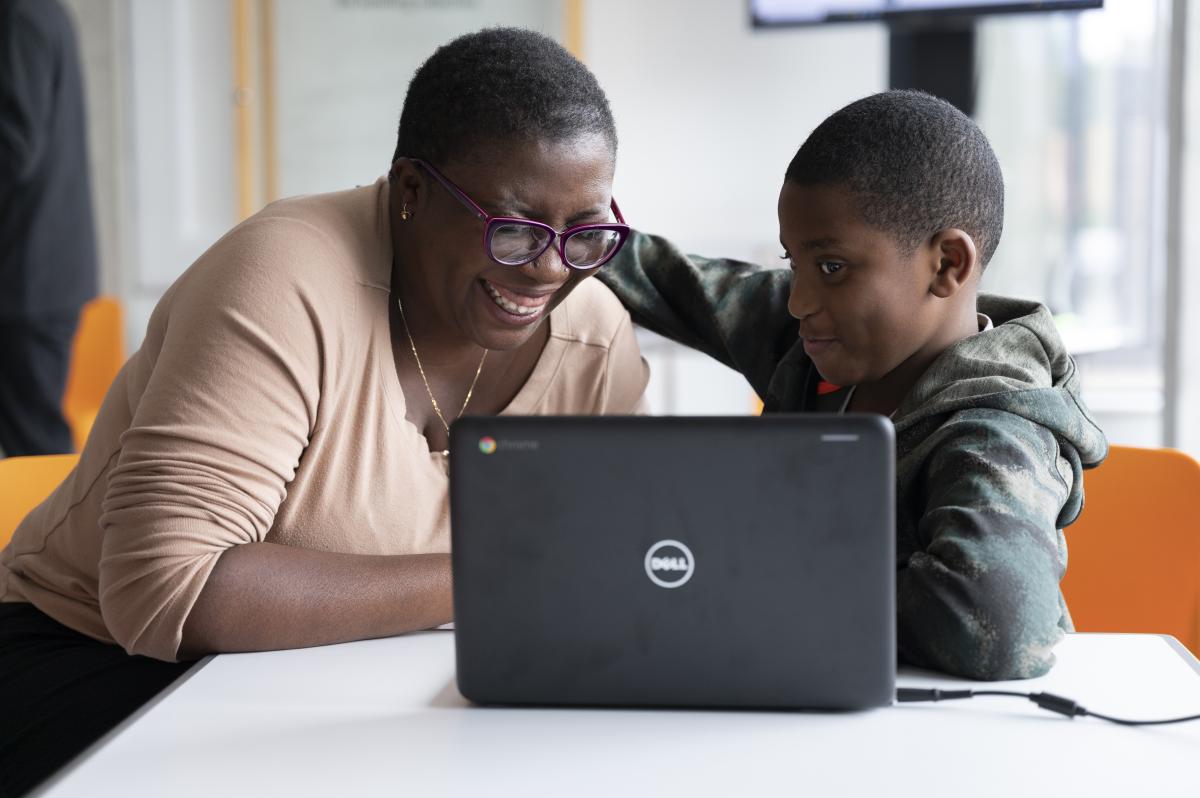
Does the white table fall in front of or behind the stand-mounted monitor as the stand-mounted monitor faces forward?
in front

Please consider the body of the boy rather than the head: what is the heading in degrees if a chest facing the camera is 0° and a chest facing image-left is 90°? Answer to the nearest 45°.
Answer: approximately 45°

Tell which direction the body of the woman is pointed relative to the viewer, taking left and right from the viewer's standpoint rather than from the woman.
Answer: facing the viewer and to the right of the viewer

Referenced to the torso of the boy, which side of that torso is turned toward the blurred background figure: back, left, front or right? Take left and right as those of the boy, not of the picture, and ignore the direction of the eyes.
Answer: right

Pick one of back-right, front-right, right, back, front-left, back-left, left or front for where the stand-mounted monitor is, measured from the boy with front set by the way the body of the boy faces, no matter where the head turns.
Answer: back-right

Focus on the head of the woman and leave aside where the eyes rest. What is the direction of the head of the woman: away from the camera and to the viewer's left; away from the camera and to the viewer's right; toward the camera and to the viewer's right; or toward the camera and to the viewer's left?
toward the camera and to the viewer's right

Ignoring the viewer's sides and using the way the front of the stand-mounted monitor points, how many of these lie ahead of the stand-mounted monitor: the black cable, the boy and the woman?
3

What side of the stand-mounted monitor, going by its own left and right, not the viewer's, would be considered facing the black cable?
front

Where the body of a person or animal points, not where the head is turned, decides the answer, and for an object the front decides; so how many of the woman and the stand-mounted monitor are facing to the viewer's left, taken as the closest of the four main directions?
0

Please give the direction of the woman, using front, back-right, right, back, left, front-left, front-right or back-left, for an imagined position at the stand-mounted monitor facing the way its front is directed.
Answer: front

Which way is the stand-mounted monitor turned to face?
toward the camera

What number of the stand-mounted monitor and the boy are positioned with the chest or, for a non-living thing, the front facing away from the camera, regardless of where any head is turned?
0

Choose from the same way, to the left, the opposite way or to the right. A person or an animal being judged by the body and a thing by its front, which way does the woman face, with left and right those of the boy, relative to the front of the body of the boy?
to the left
